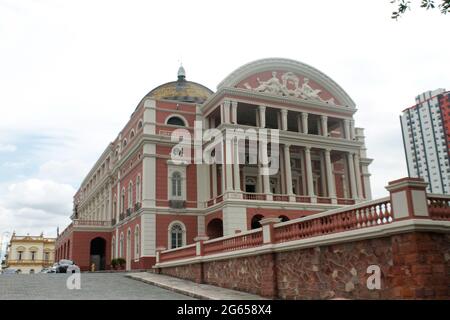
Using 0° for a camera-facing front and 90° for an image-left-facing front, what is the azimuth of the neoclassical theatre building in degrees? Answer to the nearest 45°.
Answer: approximately 315°

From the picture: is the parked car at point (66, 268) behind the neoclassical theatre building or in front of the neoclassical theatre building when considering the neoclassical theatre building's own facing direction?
behind
